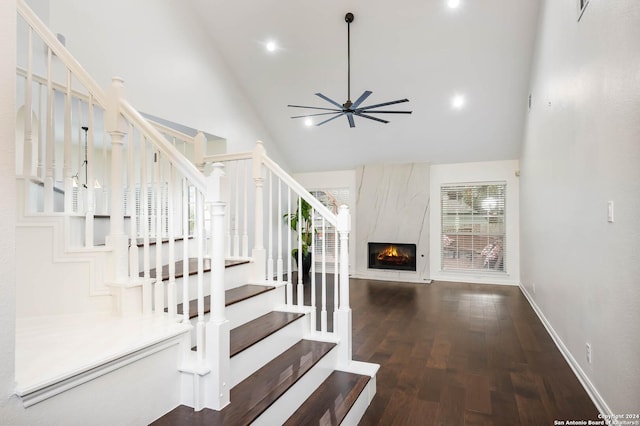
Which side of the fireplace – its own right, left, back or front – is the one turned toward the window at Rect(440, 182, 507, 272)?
left

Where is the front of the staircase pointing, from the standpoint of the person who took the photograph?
facing the viewer and to the right of the viewer

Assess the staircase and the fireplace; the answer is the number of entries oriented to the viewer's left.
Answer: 0

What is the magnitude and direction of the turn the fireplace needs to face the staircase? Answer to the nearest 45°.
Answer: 0° — it already faces it

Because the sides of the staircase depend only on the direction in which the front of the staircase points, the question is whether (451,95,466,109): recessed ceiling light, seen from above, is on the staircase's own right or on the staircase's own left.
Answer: on the staircase's own left

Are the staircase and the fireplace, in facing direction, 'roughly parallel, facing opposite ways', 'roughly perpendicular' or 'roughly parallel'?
roughly perpendicular

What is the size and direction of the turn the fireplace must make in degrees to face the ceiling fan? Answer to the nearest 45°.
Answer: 0° — it already faces it

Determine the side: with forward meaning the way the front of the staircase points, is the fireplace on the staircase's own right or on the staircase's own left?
on the staircase's own left

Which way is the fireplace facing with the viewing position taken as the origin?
facing the viewer
